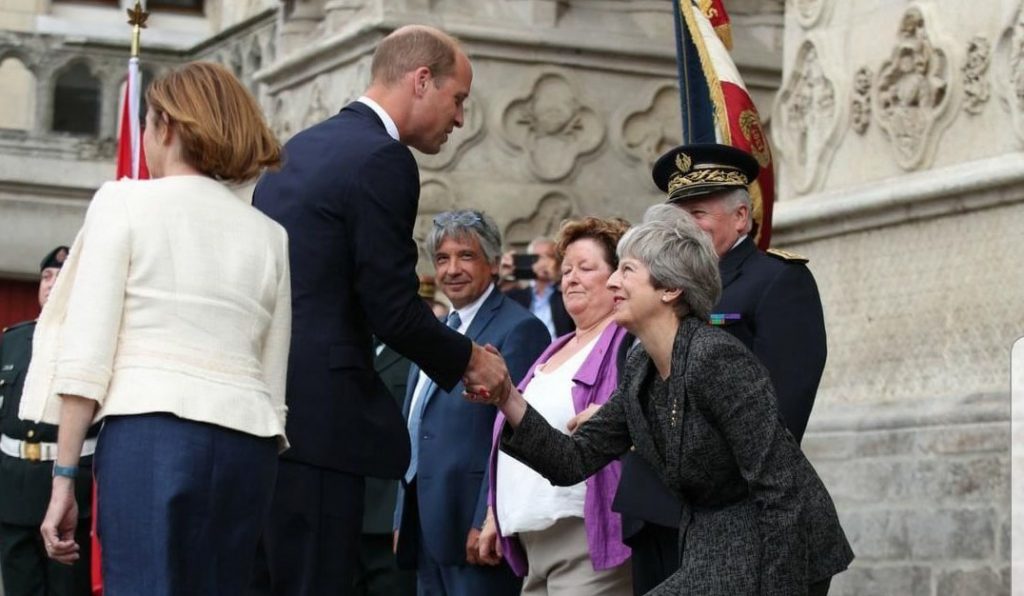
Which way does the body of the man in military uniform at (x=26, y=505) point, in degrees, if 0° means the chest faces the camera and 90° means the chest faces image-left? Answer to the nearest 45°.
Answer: approximately 0°

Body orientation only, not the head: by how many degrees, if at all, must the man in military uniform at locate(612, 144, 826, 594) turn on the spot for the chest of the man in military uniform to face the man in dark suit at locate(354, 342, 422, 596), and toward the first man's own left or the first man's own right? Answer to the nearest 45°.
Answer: approximately 90° to the first man's own right

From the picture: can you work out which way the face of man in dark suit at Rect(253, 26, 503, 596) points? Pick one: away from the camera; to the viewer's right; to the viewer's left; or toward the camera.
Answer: to the viewer's right

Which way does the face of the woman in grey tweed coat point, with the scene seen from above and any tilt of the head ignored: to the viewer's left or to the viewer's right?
to the viewer's left

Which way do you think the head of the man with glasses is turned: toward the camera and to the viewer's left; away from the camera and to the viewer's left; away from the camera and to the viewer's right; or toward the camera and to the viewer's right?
toward the camera and to the viewer's left

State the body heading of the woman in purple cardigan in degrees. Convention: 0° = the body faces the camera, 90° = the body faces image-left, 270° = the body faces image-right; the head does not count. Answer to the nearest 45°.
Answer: approximately 45°

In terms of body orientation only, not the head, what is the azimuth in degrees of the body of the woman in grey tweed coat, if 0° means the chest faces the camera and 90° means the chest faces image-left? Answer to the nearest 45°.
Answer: approximately 90°
